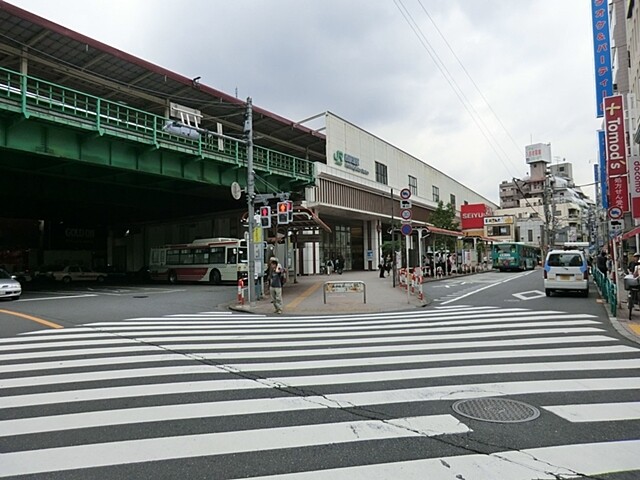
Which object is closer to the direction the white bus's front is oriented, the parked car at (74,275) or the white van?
the white van

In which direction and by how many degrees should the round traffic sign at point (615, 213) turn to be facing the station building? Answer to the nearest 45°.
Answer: approximately 90° to its right

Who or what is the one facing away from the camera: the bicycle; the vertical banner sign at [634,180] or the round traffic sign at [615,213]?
the bicycle

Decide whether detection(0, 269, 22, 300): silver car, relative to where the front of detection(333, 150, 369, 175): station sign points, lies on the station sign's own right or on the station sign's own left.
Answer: on the station sign's own right

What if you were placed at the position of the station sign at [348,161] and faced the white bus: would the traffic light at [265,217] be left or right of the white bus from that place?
left
